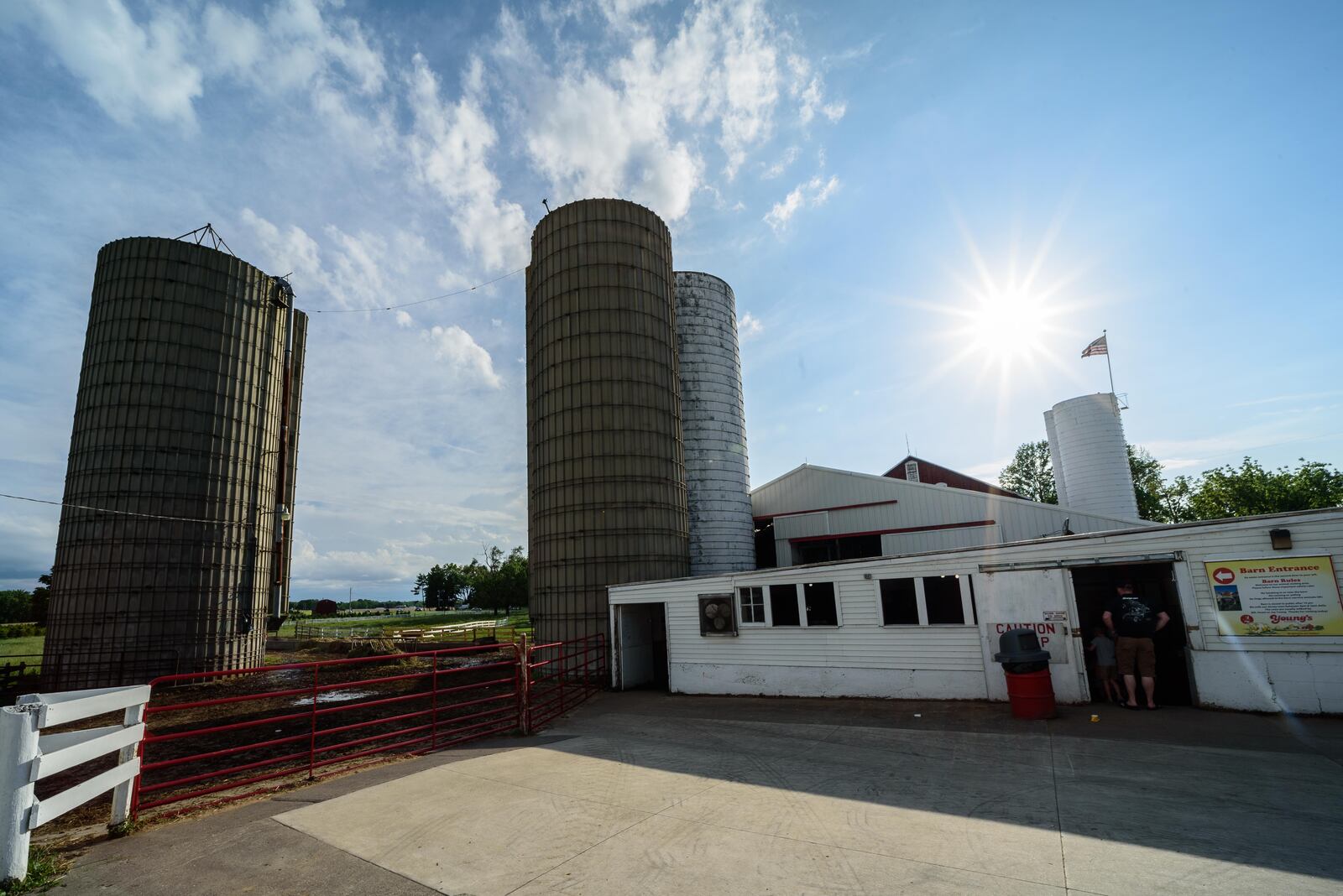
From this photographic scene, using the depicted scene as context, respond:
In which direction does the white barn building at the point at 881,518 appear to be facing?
toward the camera

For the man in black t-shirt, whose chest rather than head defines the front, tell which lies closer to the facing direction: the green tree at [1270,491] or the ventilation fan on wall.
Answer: the green tree

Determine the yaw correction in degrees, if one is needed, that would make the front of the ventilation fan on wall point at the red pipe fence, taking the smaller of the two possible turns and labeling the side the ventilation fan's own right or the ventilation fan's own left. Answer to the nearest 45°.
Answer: approximately 45° to the ventilation fan's own right

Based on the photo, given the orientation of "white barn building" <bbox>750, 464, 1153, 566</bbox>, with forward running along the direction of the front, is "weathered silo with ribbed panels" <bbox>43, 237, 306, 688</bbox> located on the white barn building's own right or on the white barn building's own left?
on the white barn building's own right

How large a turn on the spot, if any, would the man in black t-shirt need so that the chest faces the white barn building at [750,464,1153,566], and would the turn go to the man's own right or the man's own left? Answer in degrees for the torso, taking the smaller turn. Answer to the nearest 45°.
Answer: approximately 45° to the man's own left

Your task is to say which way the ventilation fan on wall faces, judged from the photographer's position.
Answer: facing the viewer

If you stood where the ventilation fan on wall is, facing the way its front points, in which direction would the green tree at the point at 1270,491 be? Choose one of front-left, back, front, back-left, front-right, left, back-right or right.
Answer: back-left

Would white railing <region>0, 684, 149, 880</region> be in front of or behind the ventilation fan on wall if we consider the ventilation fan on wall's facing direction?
in front

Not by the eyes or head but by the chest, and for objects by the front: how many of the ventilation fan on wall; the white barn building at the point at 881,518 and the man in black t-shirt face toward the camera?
2

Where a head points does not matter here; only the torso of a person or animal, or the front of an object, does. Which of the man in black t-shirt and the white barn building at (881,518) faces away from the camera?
the man in black t-shirt

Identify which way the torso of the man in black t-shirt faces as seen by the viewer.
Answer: away from the camera

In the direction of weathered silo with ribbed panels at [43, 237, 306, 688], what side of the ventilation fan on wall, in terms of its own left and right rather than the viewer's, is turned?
right

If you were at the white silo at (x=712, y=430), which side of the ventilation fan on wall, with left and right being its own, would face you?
back

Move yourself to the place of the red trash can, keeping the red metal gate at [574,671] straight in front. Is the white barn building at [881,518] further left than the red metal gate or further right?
right
